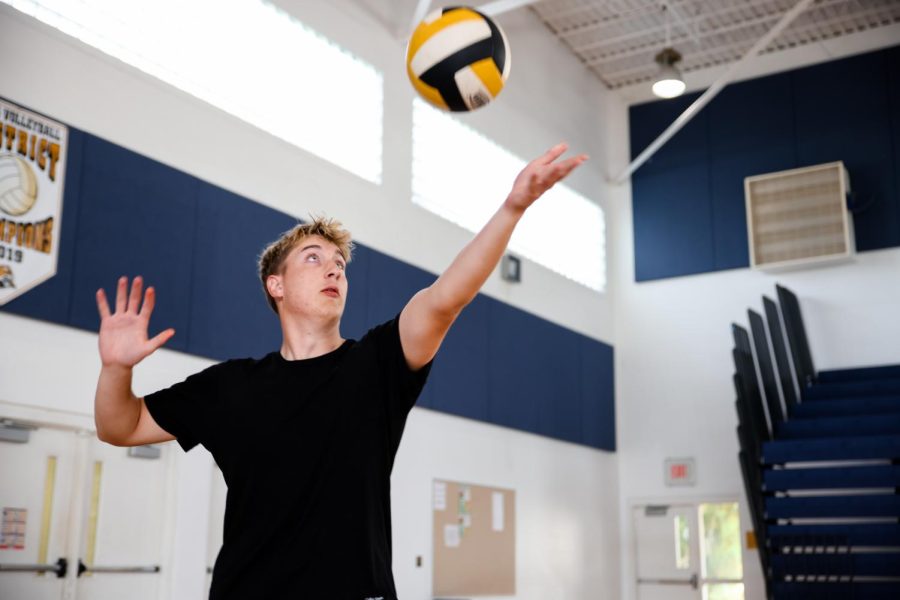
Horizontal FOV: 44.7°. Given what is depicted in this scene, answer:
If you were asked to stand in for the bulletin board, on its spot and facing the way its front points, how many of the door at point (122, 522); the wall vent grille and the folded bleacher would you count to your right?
1

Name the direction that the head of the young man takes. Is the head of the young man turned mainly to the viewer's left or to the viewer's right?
to the viewer's right

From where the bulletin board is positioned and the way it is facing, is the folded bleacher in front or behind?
in front

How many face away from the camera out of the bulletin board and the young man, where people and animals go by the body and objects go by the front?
0

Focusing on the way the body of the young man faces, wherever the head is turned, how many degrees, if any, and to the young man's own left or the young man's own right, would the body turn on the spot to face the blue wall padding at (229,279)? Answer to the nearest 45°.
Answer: approximately 135° to the young man's own left

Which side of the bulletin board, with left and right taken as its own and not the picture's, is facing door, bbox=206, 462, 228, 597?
right

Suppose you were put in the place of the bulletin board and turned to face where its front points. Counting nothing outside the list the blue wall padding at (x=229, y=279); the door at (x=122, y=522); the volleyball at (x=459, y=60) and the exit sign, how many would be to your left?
1

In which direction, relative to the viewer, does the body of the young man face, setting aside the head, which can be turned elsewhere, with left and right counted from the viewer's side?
facing the viewer and to the right of the viewer

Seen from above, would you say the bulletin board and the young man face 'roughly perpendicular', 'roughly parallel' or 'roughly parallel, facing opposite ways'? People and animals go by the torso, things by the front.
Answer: roughly parallel

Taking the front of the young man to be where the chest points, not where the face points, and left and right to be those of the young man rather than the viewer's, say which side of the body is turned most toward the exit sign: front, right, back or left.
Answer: back

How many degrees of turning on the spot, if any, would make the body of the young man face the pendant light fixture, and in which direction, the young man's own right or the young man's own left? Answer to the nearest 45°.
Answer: approximately 90° to the young man's own left

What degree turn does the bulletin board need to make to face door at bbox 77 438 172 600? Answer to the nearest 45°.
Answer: approximately 90° to its right
